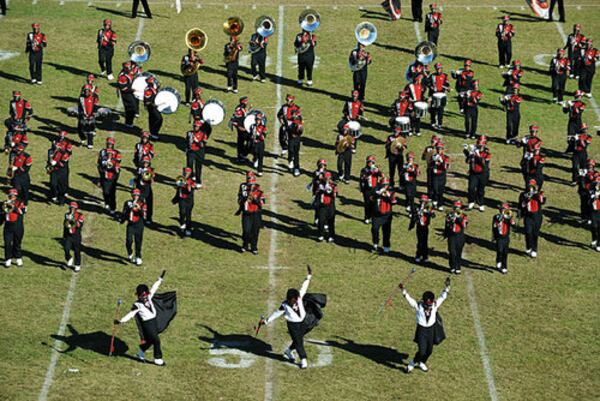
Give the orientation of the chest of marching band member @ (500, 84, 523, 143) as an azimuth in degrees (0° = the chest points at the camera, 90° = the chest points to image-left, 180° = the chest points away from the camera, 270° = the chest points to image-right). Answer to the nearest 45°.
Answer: approximately 45°

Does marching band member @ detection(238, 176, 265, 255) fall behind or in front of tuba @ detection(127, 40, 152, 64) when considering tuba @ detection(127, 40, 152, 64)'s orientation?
in front

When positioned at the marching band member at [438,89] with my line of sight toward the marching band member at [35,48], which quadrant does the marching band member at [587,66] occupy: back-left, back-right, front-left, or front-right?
back-right

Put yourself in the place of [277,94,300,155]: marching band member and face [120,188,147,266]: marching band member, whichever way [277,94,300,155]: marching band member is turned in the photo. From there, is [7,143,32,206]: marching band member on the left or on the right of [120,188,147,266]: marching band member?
right

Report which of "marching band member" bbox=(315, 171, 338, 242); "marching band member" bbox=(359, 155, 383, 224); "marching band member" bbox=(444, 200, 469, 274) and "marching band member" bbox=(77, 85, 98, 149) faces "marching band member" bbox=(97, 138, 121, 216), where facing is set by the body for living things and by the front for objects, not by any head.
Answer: "marching band member" bbox=(77, 85, 98, 149)

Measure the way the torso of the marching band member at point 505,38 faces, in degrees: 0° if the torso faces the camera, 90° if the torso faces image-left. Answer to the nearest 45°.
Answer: approximately 0°

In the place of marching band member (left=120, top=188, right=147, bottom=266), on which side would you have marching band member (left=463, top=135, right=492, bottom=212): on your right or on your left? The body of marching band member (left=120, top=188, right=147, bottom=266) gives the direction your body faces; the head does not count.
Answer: on your left

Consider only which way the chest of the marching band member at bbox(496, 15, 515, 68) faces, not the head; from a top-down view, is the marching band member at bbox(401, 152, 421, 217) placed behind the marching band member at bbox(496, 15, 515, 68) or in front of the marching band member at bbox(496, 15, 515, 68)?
in front
